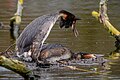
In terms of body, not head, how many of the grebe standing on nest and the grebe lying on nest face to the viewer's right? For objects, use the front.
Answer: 2

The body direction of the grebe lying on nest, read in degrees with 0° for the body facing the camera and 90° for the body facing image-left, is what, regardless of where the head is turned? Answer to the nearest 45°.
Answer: approximately 270°

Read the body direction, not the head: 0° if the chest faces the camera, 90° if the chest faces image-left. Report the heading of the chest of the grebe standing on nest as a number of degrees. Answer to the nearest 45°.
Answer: approximately 270°

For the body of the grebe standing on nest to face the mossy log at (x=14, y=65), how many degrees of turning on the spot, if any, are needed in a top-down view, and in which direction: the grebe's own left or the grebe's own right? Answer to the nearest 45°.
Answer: approximately 90° to the grebe's own right
